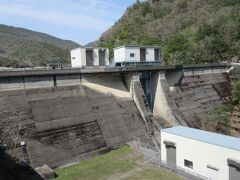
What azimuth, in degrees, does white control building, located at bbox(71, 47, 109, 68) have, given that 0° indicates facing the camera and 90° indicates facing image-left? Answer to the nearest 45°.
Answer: approximately 315°

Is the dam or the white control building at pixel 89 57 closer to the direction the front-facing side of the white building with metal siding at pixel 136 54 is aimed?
the dam

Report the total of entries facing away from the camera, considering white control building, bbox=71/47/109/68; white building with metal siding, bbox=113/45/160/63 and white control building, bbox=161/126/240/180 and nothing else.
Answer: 0

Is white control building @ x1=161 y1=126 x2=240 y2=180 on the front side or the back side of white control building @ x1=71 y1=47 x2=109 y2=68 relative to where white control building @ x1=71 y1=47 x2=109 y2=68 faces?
on the front side

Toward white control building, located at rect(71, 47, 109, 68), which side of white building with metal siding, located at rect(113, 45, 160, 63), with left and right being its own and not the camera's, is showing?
right

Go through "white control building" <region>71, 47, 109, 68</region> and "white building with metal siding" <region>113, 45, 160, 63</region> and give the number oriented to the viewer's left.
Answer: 0

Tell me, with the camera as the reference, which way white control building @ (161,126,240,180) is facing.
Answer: facing the viewer and to the left of the viewer
